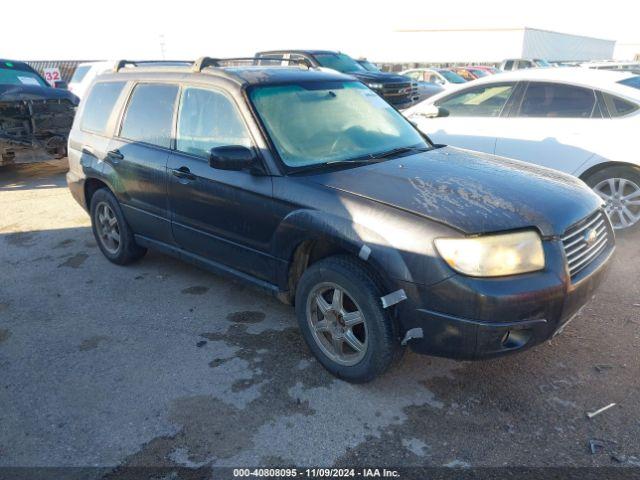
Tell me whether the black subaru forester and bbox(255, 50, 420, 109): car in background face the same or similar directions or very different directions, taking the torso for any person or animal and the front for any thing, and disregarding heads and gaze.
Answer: same or similar directions

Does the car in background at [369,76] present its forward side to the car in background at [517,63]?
no

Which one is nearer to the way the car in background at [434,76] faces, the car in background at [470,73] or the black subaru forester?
the black subaru forester

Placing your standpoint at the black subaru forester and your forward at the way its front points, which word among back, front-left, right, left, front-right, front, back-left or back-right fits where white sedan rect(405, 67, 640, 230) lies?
left

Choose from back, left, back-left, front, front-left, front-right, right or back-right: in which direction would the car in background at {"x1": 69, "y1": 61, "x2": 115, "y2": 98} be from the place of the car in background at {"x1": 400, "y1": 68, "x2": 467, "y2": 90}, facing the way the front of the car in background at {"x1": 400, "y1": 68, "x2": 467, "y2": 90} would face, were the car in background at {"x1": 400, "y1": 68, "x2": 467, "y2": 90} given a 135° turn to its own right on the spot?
front-left

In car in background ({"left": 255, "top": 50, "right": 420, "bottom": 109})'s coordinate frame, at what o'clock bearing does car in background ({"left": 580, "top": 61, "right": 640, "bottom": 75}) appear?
car in background ({"left": 580, "top": 61, "right": 640, "bottom": 75}) is roughly at 10 o'clock from car in background ({"left": 255, "top": 50, "right": 420, "bottom": 109}).

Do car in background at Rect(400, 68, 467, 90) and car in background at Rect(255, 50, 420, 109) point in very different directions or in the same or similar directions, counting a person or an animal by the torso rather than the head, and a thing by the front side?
same or similar directions

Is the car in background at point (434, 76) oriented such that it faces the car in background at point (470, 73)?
no

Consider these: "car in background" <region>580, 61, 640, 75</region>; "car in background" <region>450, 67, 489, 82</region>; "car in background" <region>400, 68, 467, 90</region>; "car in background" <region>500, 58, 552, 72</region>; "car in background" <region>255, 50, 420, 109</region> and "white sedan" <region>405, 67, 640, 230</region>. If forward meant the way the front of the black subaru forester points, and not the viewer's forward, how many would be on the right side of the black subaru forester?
0

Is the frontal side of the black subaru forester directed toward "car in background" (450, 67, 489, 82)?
no

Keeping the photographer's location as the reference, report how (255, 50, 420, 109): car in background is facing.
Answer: facing the viewer and to the right of the viewer

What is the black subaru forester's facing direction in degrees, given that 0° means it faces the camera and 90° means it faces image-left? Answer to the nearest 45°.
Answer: approximately 315°

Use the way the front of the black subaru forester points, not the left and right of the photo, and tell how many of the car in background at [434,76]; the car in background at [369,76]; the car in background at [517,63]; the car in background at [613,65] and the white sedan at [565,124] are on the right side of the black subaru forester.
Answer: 0

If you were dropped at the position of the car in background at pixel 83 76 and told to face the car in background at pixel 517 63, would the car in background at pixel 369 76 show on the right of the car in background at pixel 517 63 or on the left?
right

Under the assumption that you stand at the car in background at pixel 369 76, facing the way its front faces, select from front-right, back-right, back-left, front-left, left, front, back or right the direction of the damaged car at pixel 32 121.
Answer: right

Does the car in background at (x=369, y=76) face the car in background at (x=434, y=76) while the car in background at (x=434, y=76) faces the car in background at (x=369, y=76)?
no

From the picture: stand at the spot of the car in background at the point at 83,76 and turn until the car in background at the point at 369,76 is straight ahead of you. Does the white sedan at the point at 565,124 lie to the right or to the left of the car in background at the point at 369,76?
right

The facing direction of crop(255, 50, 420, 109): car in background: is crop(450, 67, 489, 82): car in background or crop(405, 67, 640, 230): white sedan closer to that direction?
the white sedan

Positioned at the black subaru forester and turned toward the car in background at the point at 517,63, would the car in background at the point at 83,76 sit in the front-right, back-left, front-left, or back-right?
front-left
